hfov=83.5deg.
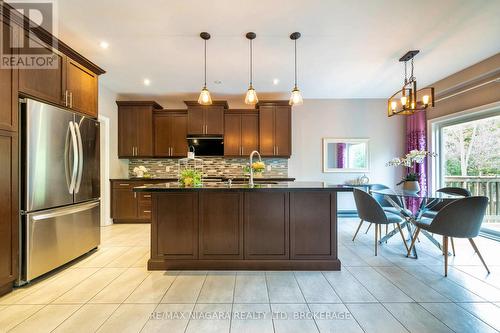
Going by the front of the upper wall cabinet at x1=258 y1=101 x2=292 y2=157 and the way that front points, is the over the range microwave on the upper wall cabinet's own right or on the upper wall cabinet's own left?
on the upper wall cabinet's own right

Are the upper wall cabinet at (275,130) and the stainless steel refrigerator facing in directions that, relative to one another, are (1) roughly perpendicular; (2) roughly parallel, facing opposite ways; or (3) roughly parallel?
roughly perpendicular

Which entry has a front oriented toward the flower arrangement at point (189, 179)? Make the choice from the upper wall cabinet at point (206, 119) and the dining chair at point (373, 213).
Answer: the upper wall cabinet

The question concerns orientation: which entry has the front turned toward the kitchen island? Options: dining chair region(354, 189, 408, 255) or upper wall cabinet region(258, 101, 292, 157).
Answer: the upper wall cabinet

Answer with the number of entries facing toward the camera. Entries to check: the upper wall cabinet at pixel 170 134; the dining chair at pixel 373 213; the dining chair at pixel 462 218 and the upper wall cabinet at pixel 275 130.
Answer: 2

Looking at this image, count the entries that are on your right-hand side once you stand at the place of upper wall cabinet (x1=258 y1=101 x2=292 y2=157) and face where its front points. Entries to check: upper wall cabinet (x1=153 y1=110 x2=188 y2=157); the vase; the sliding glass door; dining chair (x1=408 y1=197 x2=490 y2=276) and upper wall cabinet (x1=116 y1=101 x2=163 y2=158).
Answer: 2

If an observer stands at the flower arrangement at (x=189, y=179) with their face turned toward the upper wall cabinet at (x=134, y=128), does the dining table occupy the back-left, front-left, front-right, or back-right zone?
back-right

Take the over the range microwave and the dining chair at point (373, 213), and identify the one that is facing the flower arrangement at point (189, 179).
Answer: the over the range microwave

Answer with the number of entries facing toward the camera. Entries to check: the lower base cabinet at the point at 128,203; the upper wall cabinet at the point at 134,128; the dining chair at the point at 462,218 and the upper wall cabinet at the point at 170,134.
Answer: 3

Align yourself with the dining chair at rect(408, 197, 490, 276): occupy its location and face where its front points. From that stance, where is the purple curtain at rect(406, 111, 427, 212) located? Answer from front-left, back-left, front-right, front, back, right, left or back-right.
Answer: front-right

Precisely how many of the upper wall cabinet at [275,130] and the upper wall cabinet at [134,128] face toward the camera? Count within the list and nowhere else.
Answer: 2
